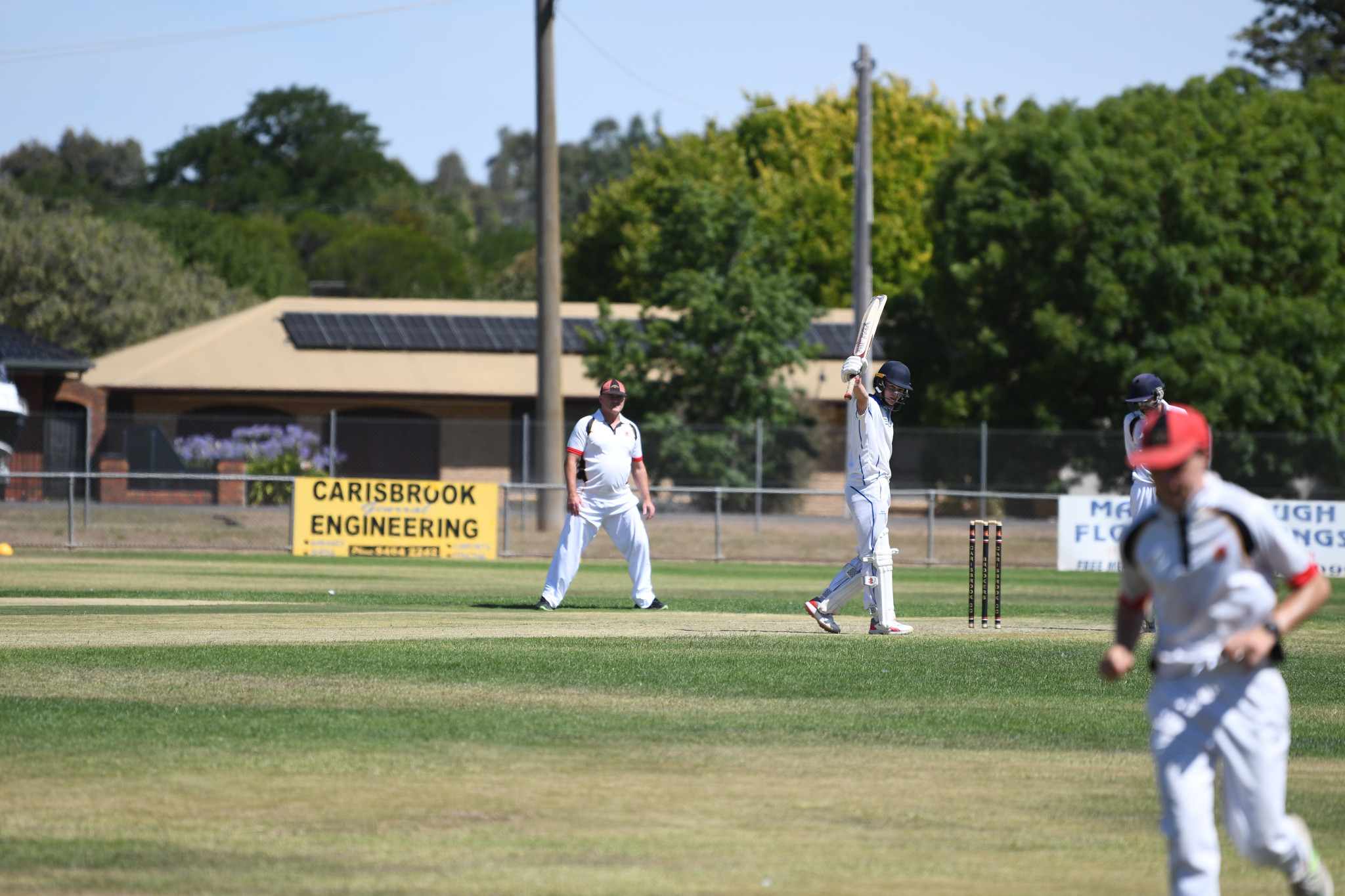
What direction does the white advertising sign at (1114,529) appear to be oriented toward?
toward the camera

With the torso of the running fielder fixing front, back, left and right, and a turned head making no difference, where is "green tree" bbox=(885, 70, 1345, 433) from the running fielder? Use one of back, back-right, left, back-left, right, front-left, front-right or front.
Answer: back-right

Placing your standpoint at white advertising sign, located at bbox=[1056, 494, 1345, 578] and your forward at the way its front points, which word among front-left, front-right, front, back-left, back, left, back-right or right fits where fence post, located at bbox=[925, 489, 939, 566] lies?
right

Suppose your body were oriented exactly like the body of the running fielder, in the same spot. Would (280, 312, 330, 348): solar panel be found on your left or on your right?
on your right

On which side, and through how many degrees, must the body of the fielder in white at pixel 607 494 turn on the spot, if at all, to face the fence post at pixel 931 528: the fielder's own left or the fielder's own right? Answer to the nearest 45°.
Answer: approximately 135° to the fielder's own left

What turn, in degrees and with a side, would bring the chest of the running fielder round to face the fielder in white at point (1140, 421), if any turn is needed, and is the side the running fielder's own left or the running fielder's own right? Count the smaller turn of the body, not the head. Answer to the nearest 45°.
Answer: approximately 135° to the running fielder's own right

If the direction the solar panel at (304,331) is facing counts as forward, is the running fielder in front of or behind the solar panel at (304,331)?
in front

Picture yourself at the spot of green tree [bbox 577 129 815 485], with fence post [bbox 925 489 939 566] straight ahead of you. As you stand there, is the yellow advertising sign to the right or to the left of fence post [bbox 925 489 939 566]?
right

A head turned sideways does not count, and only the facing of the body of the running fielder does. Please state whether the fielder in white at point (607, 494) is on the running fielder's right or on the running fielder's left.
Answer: on the running fielder's right

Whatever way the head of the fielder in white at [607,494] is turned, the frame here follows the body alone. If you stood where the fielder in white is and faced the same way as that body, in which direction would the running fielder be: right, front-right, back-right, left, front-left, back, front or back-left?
front

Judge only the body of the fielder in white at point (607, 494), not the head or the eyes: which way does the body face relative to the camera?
toward the camera
